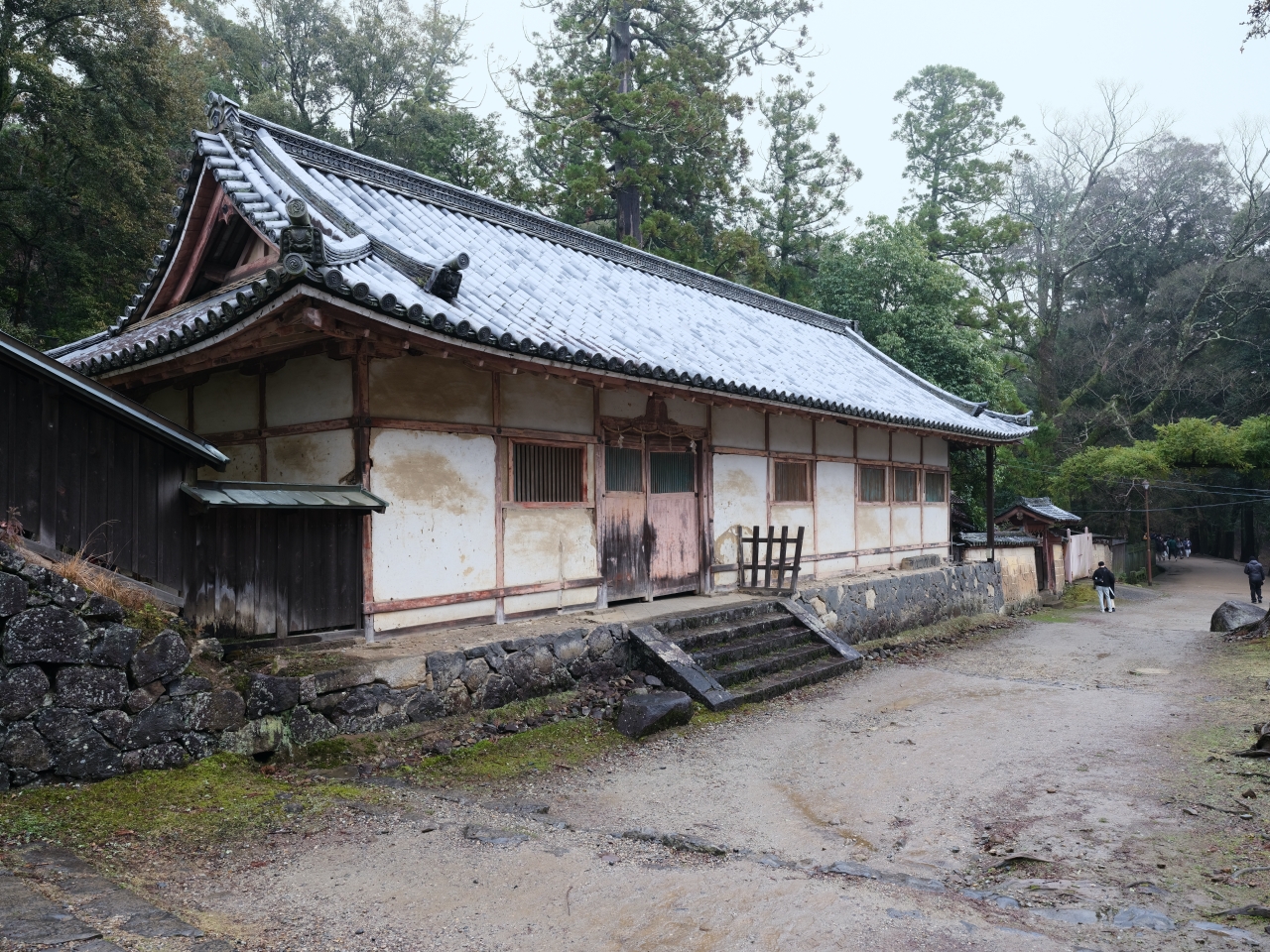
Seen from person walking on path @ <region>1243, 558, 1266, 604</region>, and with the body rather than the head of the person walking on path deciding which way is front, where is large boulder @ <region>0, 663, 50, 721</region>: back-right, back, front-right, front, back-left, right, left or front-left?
back

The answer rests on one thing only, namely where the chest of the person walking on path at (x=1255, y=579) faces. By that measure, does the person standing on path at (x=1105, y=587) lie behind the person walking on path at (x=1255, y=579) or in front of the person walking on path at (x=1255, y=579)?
behind

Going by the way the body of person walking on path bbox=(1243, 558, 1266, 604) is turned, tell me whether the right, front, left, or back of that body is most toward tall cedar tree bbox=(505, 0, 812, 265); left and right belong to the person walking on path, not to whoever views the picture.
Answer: left

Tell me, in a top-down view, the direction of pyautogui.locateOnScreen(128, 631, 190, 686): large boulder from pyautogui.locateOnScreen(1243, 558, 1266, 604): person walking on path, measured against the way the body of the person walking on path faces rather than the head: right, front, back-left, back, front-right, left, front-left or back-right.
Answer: back

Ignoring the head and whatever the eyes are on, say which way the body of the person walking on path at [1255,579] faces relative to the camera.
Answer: away from the camera

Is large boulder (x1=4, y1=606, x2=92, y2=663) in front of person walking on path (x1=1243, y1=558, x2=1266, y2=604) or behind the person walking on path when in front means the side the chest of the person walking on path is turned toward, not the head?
behind

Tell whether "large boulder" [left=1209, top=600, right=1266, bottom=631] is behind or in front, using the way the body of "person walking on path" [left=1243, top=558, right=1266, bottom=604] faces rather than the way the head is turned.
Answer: behind

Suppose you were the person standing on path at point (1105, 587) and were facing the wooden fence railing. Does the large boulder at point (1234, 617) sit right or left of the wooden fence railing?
left

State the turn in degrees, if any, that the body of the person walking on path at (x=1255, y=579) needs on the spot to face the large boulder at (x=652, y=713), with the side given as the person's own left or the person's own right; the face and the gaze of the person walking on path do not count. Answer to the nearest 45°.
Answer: approximately 180°
